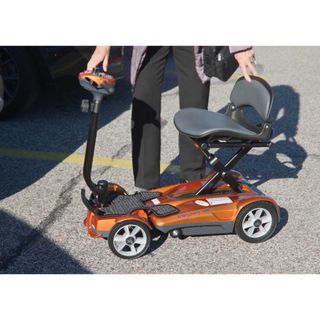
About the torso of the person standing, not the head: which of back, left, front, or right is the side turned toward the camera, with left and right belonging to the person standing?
front
